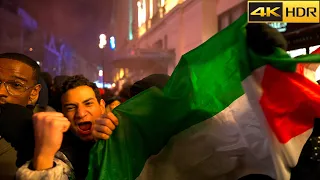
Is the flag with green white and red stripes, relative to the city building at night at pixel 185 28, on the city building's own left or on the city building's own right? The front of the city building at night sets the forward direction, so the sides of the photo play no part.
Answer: on the city building's own left

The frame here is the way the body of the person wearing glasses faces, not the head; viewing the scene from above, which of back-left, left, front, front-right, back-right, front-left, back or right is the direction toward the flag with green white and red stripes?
left

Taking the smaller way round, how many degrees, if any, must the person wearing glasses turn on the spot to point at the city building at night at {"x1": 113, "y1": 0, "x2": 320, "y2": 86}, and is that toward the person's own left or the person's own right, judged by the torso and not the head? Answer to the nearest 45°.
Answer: approximately 180°

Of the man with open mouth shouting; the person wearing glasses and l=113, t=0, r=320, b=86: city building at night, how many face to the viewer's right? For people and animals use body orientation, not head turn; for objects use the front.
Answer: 0

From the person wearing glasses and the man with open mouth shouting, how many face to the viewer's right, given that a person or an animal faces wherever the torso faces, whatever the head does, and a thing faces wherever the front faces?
0

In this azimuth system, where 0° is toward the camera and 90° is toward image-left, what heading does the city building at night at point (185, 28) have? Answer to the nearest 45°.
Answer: approximately 45°

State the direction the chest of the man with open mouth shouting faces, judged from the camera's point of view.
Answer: toward the camera

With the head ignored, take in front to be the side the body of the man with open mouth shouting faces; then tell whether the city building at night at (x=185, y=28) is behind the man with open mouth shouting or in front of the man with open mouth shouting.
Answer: behind

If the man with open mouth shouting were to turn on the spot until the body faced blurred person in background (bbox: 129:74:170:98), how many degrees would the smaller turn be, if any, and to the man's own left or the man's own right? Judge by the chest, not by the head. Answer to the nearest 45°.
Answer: approximately 135° to the man's own left
